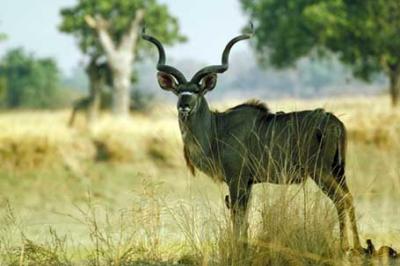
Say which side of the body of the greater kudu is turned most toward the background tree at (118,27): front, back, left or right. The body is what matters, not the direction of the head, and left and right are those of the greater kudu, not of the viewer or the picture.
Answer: right

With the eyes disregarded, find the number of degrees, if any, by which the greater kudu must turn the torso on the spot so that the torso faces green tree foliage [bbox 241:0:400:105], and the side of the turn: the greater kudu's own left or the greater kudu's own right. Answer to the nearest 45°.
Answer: approximately 90° to the greater kudu's own right

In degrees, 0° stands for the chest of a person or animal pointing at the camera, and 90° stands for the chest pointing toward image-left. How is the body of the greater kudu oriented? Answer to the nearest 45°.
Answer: approximately 90°
